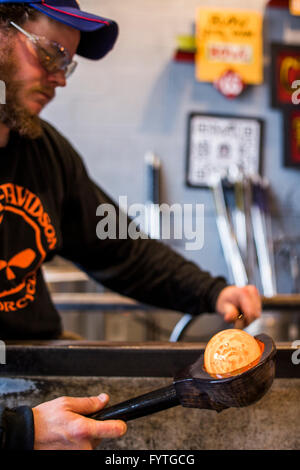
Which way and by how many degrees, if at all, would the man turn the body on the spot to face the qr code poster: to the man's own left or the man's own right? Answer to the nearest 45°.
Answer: approximately 135° to the man's own left

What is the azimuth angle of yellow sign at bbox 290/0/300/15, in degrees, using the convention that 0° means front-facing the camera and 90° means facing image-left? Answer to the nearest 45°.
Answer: approximately 0°

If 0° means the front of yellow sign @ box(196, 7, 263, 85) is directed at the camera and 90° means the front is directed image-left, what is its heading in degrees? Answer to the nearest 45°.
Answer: approximately 0°

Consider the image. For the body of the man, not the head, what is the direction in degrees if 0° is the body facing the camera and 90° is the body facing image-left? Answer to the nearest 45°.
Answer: approximately 315°

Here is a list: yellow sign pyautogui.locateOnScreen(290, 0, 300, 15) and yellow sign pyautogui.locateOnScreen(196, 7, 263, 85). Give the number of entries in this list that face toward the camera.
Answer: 2
